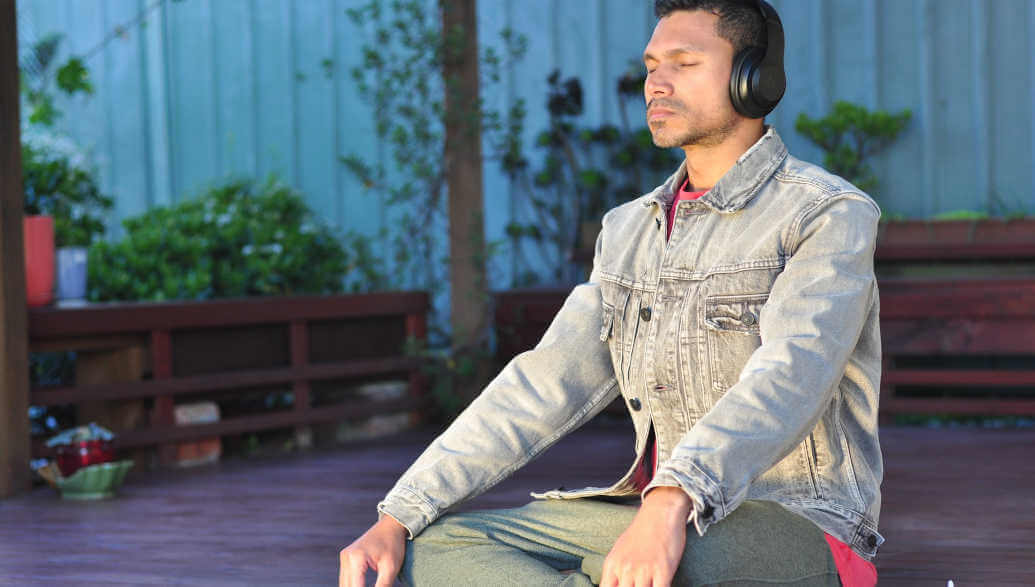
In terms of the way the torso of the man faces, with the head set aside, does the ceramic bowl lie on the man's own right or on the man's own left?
on the man's own right

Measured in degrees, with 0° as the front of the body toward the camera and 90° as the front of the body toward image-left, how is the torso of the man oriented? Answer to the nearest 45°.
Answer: approximately 45°

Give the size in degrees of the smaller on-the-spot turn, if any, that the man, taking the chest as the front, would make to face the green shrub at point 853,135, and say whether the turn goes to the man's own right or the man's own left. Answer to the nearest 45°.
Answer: approximately 135° to the man's own right

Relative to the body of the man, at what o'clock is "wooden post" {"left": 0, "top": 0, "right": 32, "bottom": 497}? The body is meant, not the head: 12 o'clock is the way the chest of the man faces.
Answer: The wooden post is roughly at 3 o'clock from the man.

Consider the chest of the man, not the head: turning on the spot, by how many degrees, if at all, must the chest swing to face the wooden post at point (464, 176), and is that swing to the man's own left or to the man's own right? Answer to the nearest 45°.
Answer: approximately 135° to the man's own right

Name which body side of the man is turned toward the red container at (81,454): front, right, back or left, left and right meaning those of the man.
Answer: right

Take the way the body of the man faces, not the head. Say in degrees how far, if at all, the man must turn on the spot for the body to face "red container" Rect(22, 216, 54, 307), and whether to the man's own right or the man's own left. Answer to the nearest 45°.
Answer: approximately 90° to the man's own right
